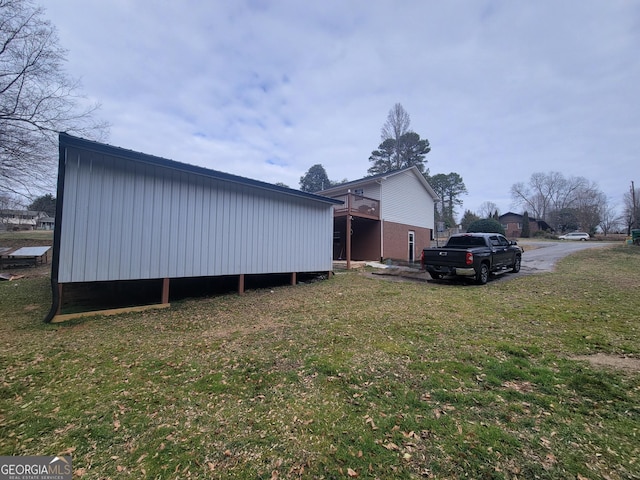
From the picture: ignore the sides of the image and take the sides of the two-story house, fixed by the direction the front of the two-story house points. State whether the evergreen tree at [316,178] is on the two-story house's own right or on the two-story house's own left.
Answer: on the two-story house's own left

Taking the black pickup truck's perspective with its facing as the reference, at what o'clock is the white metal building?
The white metal building is roughly at 6 o'clock from the black pickup truck.

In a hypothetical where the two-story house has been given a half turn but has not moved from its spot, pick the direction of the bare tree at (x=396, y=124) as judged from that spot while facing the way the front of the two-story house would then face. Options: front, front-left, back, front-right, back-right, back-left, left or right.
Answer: back-right

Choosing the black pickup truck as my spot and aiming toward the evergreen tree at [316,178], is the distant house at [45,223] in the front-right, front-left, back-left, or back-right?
front-left

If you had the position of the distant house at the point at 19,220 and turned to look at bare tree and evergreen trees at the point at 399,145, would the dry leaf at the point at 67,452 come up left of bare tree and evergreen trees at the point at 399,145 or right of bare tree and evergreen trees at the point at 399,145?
right

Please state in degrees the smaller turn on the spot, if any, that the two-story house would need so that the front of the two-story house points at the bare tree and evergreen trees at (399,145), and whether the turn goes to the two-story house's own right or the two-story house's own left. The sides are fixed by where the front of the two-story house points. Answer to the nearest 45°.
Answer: approximately 45° to the two-story house's own left

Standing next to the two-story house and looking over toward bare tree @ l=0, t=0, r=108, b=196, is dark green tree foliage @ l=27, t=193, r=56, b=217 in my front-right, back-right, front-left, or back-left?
front-right

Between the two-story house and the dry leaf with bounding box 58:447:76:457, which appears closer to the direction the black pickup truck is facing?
the two-story house

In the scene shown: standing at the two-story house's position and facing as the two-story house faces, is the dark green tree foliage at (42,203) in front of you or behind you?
behind

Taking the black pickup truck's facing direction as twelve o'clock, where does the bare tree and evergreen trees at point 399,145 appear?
The bare tree and evergreen trees is roughly at 10 o'clock from the black pickup truck.

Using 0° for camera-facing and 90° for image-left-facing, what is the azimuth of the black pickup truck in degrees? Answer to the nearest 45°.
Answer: approximately 225°

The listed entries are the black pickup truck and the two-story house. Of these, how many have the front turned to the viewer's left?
0

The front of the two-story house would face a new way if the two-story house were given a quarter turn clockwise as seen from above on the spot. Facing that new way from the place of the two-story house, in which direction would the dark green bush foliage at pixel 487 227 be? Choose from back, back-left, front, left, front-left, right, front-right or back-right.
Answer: left

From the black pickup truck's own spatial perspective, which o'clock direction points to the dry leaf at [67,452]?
The dry leaf is roughly at 5 o'clock from the black pickup truck.

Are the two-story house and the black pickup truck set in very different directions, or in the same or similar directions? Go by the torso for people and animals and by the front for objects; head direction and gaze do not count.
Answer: same or similar directions

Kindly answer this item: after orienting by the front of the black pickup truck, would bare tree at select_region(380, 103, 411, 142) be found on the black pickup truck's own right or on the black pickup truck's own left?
on the black pickup truck's own left

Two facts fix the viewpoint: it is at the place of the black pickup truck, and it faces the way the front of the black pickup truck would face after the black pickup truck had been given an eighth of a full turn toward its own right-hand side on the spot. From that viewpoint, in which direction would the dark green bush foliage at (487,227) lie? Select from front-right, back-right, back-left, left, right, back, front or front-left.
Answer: left

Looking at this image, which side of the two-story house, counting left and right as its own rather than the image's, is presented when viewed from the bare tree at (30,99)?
back
